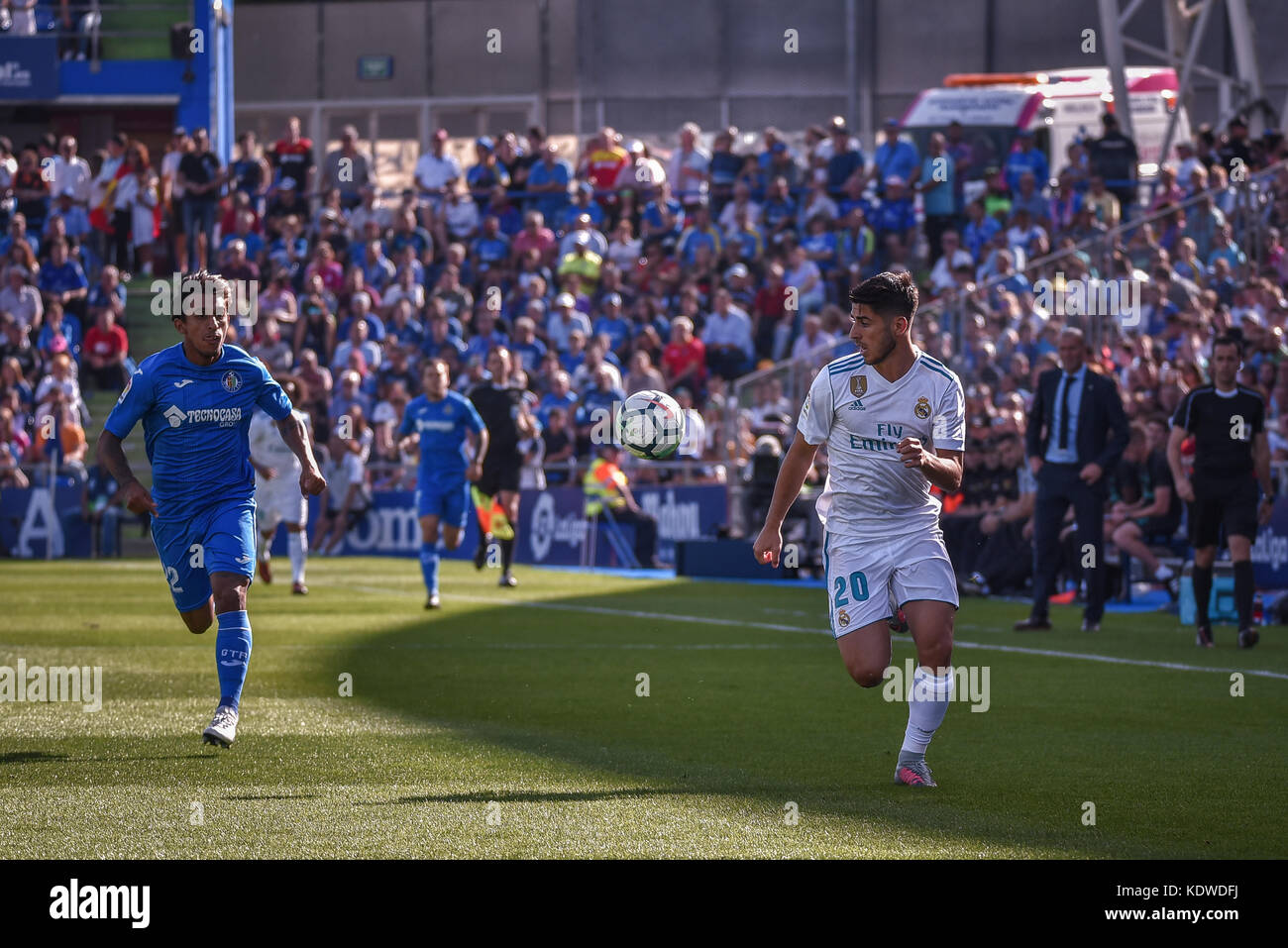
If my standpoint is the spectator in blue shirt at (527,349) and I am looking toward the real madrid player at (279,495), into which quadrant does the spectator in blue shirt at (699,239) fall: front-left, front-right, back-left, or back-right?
back-left

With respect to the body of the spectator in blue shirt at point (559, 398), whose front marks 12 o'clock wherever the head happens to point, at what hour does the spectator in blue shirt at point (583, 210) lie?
the spectator in blue shirt at point (583, 210) is roughly at 6 o'clock from the spectator in blue shirt at point (559, 398).

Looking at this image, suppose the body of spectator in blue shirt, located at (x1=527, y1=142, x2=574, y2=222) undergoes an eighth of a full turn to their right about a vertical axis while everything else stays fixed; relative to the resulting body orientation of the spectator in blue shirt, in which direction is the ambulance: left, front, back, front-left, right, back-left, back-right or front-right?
back-left

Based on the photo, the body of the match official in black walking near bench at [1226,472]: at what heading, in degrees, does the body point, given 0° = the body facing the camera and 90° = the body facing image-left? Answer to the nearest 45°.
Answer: approximately 0°

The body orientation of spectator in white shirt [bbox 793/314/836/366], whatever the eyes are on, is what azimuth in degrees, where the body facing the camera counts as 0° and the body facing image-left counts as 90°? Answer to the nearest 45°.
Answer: approximately 0°

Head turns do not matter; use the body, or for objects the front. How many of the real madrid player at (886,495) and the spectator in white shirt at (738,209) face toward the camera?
2

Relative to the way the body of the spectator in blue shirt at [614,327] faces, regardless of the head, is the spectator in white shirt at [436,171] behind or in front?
behind

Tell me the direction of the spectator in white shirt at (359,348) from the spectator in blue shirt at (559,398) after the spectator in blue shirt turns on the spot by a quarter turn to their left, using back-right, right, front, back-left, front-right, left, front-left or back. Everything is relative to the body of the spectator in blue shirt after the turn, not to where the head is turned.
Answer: back-left
